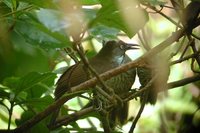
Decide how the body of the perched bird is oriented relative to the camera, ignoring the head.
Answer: to the viewer's right
